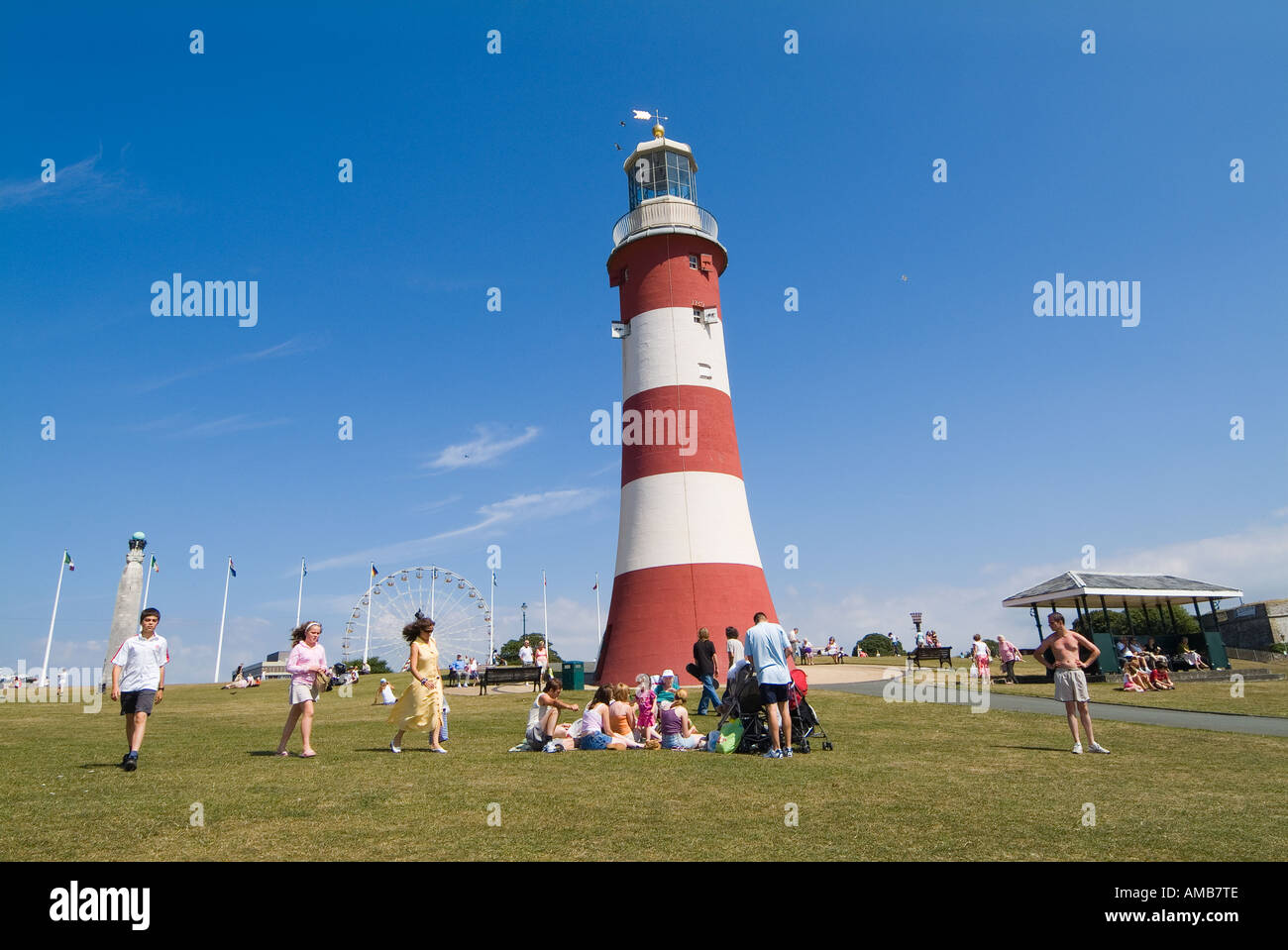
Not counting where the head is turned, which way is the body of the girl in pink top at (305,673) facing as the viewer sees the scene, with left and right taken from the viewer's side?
facing the viewer and to the right of the viewer

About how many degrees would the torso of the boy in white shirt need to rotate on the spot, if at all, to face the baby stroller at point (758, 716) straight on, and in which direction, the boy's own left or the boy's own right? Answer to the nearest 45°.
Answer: approximately 90° to the boy's own left

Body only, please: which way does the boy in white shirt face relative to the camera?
toward the camera
